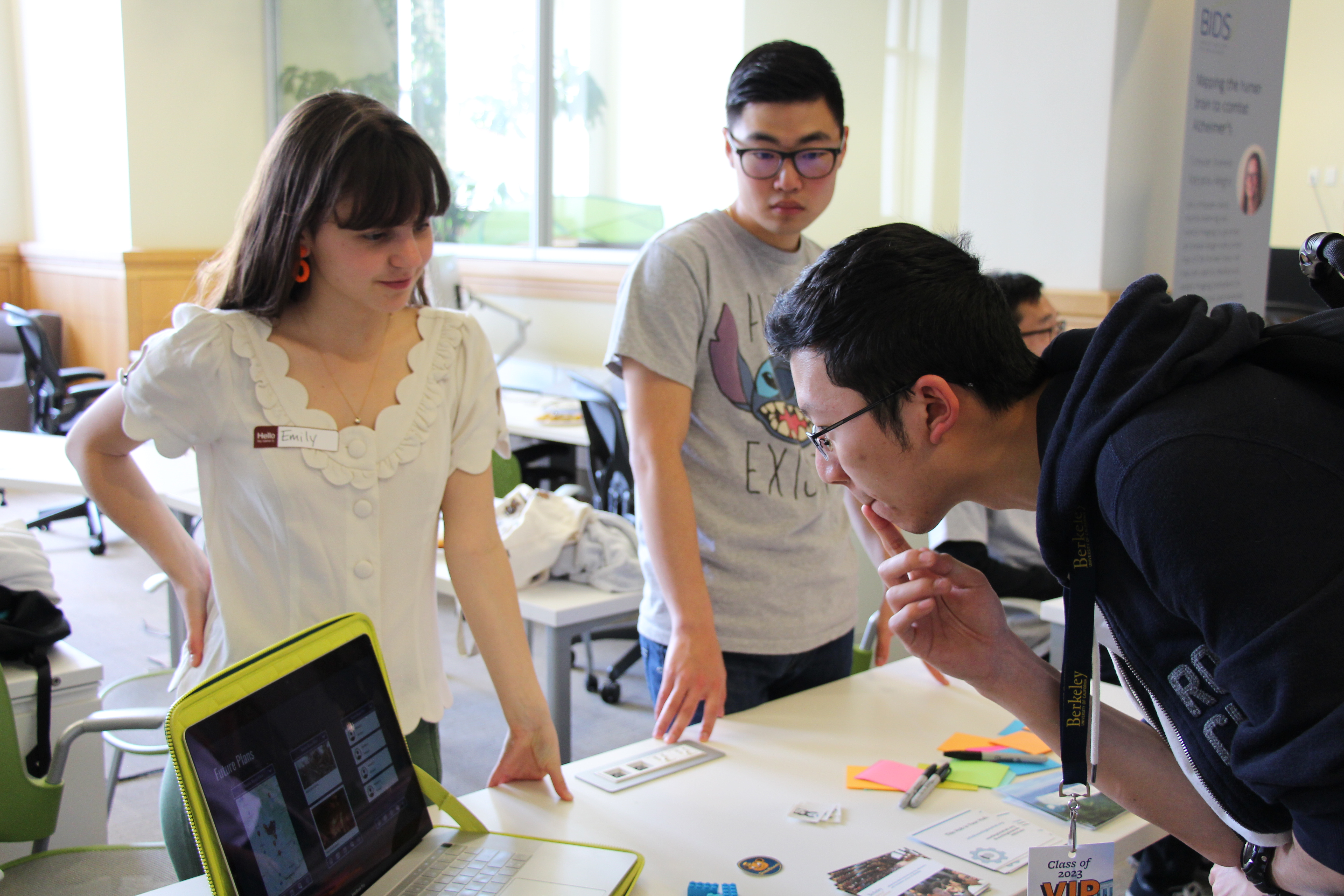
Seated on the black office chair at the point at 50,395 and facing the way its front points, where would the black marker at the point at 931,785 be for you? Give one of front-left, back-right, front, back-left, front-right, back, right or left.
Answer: right

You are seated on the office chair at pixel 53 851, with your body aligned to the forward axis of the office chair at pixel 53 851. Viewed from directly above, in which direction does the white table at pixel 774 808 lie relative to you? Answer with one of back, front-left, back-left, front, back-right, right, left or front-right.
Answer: front-right

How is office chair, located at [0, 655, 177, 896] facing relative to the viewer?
to the viewer's right

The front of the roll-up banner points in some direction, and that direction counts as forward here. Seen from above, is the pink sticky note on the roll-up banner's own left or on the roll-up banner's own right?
on the roll-up banner's own right

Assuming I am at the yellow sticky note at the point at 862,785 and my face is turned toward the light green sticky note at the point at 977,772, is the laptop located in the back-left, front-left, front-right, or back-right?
back-right

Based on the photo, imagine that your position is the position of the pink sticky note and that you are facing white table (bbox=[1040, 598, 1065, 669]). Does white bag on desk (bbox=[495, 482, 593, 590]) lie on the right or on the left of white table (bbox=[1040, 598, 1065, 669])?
left

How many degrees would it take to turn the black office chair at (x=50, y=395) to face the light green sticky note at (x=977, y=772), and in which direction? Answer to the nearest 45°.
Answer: approximately 90° to its right

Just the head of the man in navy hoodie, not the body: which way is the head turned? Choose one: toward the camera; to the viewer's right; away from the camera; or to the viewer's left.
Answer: to the viewer's left

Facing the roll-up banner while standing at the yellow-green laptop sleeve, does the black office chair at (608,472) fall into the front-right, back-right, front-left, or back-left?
front-left

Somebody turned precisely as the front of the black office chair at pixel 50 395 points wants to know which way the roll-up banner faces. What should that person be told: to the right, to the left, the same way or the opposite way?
to the right

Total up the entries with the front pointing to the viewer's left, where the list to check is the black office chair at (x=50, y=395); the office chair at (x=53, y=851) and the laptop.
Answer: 0

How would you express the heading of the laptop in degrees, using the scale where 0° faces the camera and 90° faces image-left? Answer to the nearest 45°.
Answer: approximately 315°

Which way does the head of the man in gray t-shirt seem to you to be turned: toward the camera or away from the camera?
toward the camera

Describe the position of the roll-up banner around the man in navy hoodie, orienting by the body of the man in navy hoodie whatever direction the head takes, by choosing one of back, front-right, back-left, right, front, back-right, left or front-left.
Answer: right

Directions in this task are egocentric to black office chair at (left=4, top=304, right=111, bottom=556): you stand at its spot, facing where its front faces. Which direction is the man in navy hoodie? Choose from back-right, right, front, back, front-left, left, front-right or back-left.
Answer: right

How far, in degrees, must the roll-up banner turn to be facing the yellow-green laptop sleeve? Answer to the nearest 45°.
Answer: approximately 45° to its right

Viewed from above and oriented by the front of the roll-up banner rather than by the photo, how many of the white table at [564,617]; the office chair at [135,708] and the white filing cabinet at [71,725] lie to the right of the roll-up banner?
3
